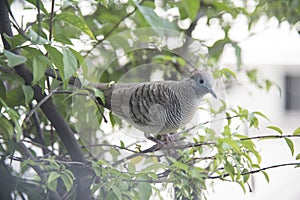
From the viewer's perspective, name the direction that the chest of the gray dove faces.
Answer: to the viewer's right
